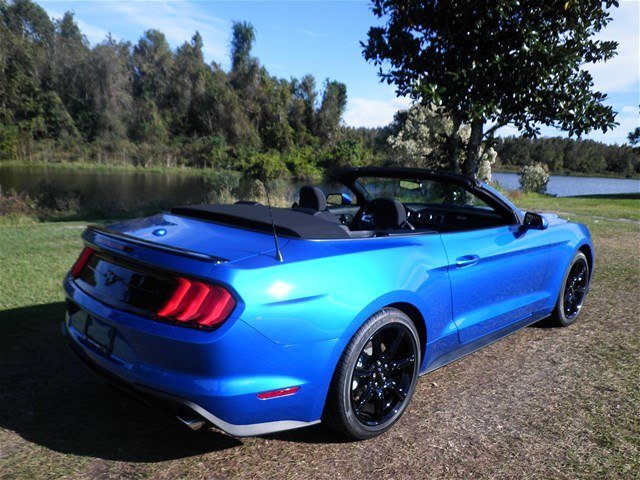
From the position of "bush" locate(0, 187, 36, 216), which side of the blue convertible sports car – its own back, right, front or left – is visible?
left

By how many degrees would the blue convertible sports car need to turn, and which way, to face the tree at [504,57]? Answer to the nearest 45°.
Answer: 0° — it already faces it

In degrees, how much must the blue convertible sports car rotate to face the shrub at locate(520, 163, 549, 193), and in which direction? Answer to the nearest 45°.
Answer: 0° — it already faces it

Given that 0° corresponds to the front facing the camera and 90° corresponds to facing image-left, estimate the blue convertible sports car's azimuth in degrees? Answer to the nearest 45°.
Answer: approximately 225°

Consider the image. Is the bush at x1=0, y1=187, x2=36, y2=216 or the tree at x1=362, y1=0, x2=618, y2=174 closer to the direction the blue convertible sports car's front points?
the tree
